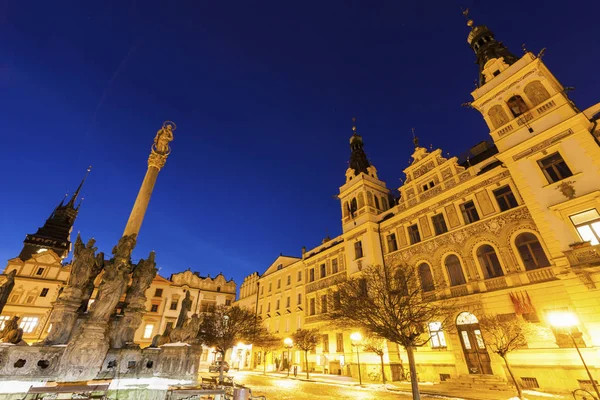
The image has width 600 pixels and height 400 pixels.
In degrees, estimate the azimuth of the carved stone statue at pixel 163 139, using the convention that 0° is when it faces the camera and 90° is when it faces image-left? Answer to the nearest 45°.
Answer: approximately 315°
